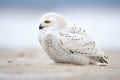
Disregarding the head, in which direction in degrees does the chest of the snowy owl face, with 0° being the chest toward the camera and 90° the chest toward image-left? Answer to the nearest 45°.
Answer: approximately 90°
